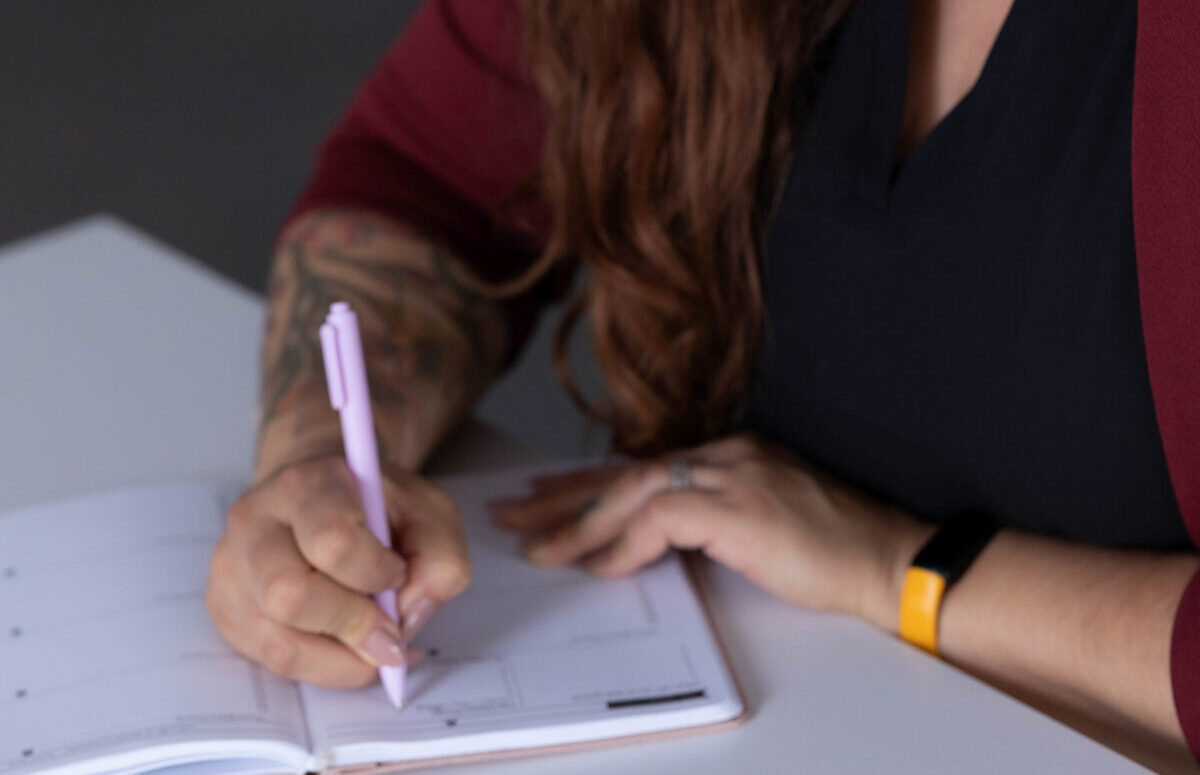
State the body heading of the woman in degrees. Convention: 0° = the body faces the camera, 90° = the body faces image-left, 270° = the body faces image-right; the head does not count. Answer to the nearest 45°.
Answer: approximately 45°
